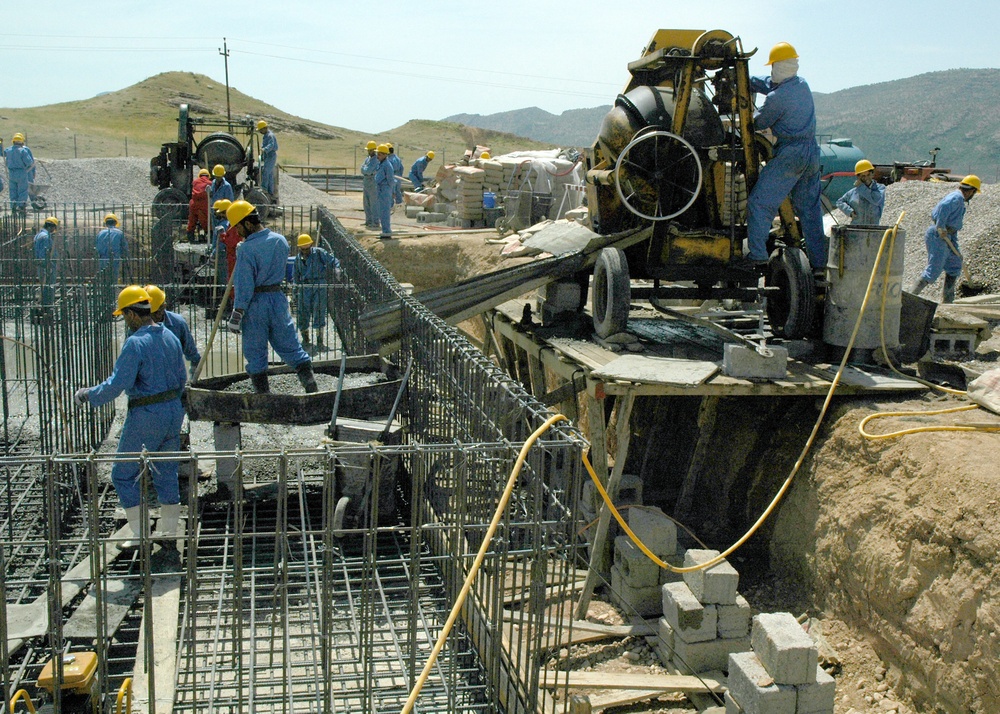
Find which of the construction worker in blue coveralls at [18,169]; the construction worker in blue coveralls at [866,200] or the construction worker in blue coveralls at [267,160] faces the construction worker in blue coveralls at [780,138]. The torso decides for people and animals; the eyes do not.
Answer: the construction worker in blue coveralls at [866,200]

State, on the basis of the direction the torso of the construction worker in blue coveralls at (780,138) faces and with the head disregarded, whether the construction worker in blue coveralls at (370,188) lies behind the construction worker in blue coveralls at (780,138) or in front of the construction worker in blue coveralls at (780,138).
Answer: in front

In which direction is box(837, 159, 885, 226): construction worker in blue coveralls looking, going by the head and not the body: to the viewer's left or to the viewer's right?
to the viewer's left

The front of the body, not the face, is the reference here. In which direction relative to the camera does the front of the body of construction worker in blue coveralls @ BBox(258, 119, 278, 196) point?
to the viewer's left

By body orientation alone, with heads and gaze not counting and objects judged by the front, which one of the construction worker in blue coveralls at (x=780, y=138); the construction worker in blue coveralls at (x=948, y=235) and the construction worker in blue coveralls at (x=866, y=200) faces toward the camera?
the construction worker in blue coveralls at (x=866, y=200)

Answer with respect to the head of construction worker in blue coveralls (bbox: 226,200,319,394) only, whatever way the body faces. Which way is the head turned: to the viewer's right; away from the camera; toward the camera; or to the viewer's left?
to the viewer's left

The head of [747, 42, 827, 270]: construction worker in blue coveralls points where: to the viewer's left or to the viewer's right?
to the viewer's left
